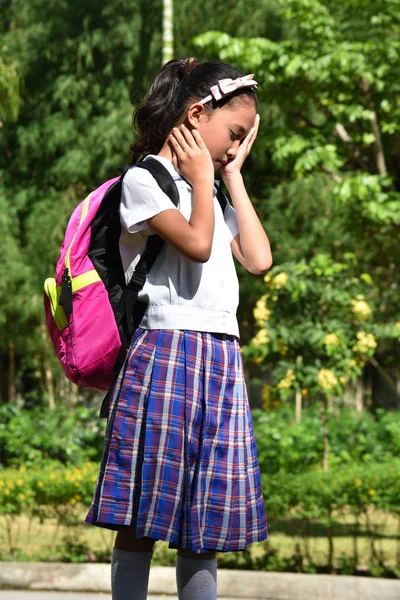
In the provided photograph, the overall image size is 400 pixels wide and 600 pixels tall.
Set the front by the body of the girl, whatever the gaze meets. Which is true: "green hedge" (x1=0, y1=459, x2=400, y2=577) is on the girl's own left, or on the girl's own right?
on the girl's own left

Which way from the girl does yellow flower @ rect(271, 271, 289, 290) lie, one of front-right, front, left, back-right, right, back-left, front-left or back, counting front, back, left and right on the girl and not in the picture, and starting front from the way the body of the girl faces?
back-left

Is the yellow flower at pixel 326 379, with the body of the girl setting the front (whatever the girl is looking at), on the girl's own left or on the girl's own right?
on the girl's own left

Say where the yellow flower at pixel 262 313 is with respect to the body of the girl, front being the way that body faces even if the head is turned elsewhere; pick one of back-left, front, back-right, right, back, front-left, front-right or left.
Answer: back-left

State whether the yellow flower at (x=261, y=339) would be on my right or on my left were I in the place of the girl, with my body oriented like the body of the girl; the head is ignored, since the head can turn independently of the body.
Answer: on my left

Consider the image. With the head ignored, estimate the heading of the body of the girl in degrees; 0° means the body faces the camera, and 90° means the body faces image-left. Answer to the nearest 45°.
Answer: approximately 315°

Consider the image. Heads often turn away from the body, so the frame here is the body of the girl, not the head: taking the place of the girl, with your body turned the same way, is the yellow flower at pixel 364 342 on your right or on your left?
on your left
